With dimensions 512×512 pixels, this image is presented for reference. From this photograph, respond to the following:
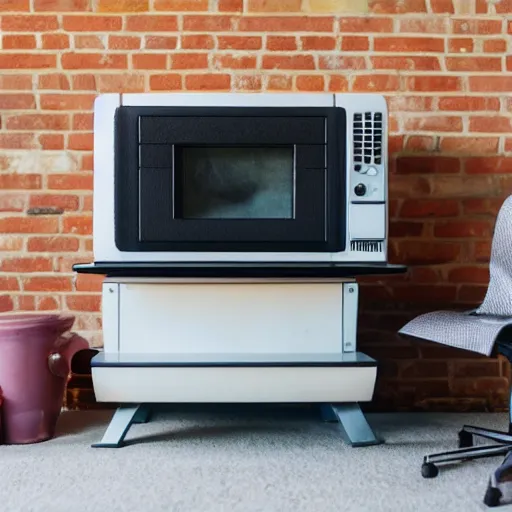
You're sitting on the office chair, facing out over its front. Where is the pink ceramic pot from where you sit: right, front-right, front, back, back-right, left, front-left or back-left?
front-right

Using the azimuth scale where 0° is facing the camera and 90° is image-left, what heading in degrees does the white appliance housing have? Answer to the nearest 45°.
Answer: approximately 0°

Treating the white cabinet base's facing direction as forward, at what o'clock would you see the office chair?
The office chair is roughly at 10 o'clock from the white cabinet base.

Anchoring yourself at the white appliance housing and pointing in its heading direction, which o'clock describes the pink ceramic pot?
The pink ceramic pot is roughly at 3 o'clock from the white appliance housing.

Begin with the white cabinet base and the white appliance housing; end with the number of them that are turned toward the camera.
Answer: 2

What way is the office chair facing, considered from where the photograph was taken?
facing the viewer and to the left of the viewer

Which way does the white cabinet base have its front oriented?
toward the camera

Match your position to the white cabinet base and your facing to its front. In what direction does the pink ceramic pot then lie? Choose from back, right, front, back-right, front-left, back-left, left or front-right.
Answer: right
